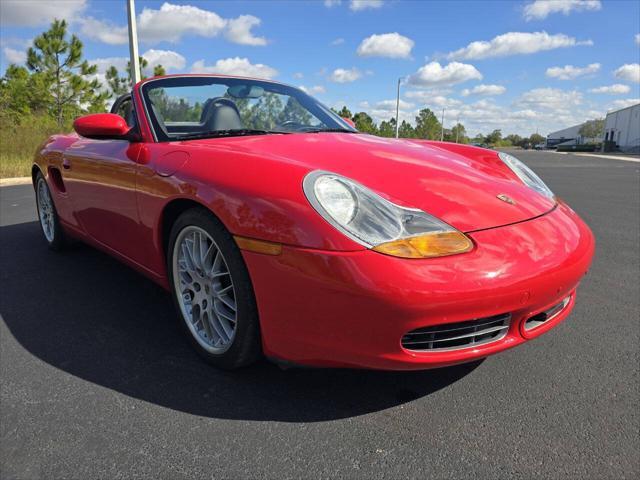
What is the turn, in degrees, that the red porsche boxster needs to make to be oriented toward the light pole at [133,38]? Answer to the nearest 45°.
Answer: approximately 180°

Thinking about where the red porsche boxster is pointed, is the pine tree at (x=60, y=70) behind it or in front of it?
behind

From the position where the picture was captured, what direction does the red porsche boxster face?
facing the viewer and to the right of the viewer
